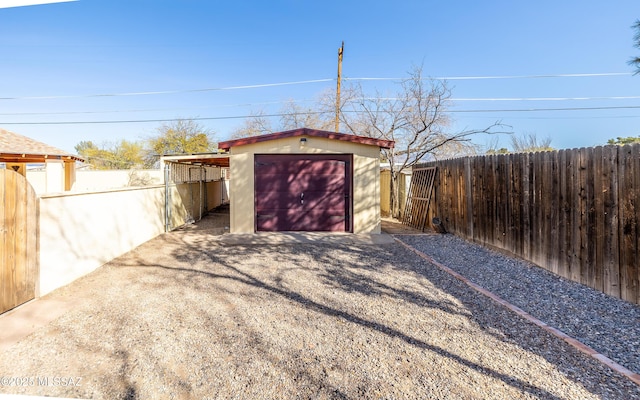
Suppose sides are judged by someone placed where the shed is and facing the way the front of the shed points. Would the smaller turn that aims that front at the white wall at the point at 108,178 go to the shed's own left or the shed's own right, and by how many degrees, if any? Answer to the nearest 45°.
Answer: approximately 135° to the shed's own right

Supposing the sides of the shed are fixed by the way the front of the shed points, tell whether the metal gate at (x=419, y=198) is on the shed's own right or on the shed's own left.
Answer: on the shed's own left

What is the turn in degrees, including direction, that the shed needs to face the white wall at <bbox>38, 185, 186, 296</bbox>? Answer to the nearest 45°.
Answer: approximately 45° to its right

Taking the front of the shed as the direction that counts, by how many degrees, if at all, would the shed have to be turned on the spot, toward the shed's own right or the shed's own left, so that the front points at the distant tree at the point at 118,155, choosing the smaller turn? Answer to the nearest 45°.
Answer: approximately 135° to the shed's own right

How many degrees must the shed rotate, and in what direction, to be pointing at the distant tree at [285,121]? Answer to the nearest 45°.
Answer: approximately 180°

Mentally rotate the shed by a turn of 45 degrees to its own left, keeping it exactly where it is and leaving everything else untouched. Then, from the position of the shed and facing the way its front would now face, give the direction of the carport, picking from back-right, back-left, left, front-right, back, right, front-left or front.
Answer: back

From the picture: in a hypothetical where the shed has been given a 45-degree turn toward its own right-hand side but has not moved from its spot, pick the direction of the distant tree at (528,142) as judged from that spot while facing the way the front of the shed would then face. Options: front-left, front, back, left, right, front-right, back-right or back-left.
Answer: back

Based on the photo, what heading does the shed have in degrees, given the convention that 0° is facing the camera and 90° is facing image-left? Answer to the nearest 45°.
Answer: approximately 0°
